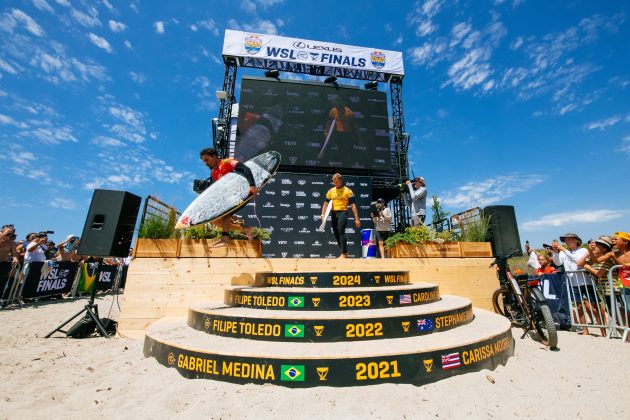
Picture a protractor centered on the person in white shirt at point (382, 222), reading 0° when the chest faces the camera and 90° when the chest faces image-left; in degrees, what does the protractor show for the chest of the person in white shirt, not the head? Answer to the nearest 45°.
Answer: approximately 45°

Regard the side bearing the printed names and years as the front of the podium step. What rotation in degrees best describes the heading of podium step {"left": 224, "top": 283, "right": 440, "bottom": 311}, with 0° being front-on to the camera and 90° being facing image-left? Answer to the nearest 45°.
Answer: approximately 0°

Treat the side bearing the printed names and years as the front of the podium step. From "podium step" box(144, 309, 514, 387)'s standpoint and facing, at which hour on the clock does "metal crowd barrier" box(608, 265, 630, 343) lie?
The metal crowd barrier is roughly at 8 o'clock from the podium step.

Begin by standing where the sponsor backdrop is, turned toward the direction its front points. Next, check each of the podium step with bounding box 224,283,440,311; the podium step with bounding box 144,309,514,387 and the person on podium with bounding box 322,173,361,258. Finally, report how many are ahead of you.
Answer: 3

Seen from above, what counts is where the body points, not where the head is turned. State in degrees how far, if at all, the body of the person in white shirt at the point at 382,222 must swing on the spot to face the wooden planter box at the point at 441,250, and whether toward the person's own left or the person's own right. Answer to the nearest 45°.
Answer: approximately 90° to the person's own left
